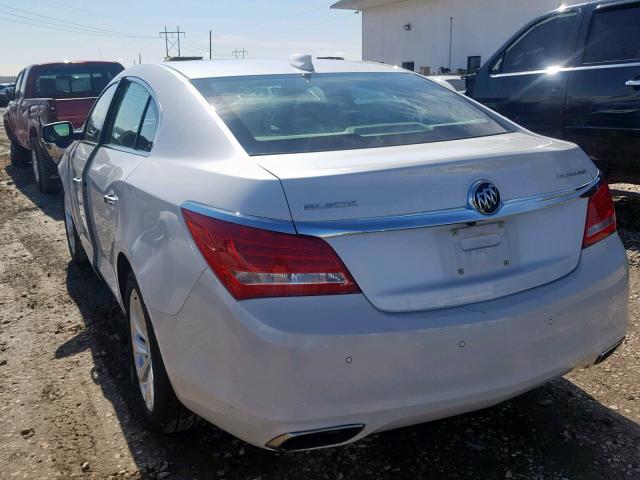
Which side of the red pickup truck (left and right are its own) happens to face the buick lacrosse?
back

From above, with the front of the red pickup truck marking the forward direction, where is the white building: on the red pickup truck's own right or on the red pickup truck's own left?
on the red pickup truck's own right

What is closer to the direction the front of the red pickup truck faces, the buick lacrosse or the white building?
the white building

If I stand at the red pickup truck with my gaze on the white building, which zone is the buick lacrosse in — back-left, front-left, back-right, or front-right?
back-right

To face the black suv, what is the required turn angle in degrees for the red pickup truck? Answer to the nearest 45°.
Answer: approximately 135° to its right

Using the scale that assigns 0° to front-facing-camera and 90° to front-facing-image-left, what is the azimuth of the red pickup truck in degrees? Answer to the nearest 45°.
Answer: approximately 180°

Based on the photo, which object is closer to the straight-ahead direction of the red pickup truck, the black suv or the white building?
the white building
